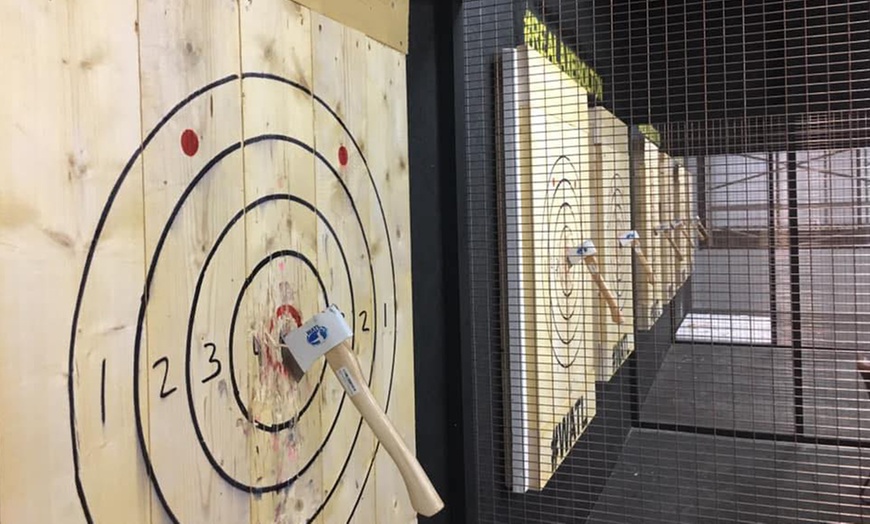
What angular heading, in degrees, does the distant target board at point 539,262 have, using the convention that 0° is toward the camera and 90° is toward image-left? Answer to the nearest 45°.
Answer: approximately 270°

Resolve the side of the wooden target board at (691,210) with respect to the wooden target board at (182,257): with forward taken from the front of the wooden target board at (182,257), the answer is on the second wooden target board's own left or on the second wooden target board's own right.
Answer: on the second wooden target board's own left

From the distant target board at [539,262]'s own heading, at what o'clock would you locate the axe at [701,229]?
The axe is roughly at 10 o'clock from the distant target board.

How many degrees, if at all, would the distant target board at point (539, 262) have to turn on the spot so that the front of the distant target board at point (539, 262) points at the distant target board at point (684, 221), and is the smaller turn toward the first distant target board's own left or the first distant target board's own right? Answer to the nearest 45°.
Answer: approximately 45° to the first distant target board's own left

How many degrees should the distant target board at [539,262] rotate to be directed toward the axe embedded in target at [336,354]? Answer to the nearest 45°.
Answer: approximately 90° to its right

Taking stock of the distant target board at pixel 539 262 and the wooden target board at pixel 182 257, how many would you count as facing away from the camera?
0

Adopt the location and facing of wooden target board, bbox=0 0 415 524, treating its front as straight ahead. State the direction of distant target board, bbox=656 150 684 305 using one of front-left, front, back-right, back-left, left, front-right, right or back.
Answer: left

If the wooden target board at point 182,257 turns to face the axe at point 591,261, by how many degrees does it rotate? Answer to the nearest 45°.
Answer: approximately 90° to its left

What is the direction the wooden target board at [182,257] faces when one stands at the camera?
facing the viewer and to the right of the viewer

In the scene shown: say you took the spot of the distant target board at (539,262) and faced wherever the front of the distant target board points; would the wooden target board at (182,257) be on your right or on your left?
on your right

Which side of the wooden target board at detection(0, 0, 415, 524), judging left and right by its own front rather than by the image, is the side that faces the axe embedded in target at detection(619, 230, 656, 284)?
left
